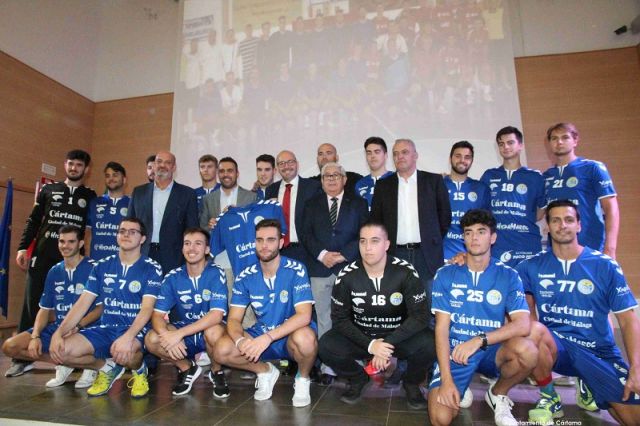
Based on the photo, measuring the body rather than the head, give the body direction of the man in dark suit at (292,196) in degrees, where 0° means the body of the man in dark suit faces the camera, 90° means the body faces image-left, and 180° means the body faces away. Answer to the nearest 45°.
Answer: approximately 0°

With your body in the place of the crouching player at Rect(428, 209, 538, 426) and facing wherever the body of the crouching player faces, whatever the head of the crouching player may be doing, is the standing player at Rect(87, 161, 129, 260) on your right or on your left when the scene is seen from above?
on your right

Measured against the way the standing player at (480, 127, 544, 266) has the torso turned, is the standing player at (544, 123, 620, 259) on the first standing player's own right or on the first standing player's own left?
on the first standing player's own left

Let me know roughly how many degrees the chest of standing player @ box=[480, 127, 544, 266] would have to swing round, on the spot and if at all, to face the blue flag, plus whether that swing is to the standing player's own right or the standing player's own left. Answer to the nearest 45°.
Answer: approximately 90° to the standing player's own right
